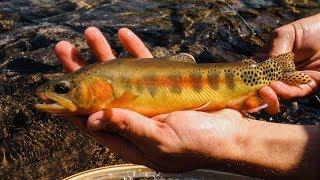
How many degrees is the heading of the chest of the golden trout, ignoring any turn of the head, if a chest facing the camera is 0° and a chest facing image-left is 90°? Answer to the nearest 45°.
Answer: approximately 90°
